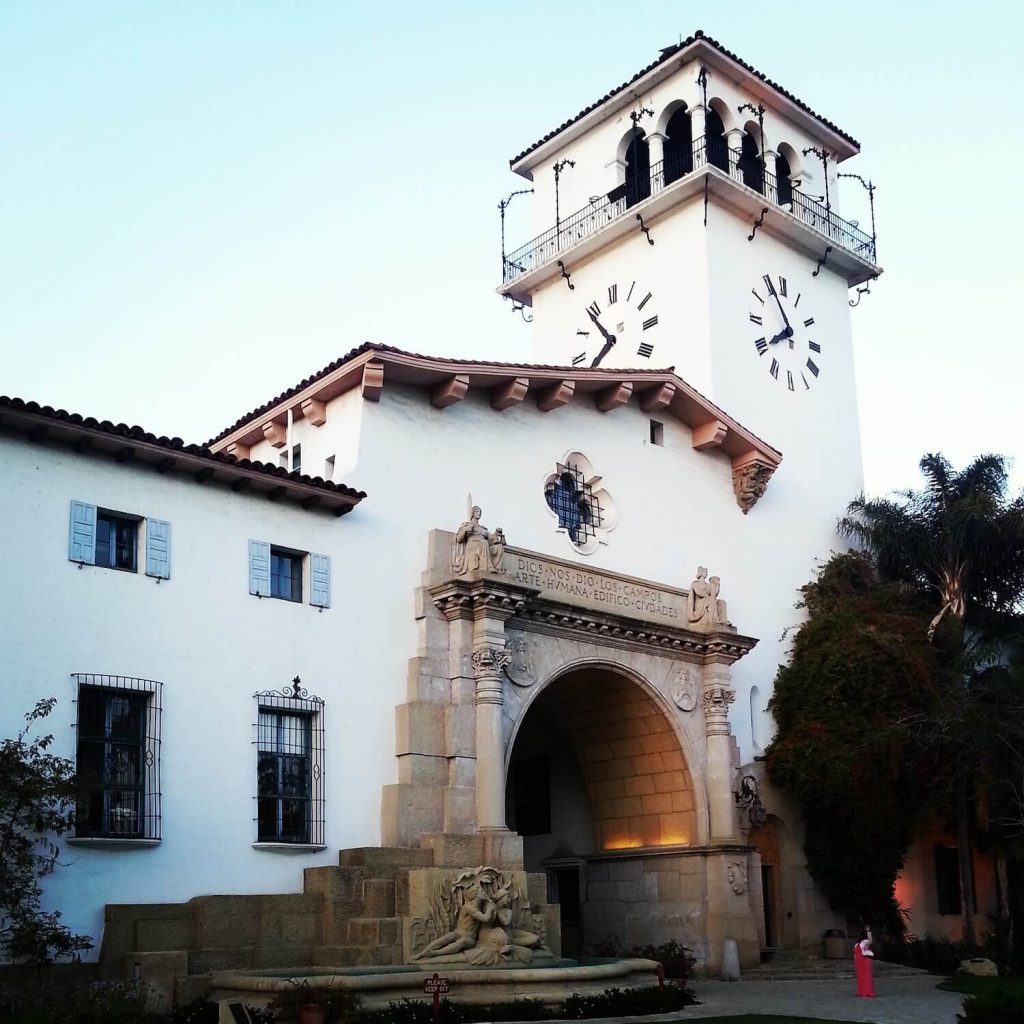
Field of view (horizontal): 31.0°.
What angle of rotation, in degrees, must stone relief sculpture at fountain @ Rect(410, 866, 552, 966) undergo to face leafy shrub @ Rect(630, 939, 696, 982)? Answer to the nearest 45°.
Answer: approximately 135° to its left

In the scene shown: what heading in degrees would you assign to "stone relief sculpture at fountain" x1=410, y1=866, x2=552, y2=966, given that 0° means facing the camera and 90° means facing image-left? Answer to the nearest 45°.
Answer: approximately 0°

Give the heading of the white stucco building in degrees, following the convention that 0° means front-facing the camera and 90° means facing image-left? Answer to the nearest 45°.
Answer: approximately 315°

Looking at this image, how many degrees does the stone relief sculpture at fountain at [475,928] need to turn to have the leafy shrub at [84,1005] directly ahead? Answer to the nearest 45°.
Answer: approximately 45° to its right

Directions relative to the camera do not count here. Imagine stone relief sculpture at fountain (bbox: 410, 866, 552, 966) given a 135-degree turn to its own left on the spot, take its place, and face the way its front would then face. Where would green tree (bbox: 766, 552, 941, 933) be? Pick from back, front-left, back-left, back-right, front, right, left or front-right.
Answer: front

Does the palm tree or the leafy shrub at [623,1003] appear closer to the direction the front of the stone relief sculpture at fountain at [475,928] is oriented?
the leafy shrub

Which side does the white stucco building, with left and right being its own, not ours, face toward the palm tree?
left

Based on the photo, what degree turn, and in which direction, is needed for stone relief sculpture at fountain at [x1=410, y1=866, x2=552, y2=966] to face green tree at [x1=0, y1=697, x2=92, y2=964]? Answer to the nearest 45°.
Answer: approximately 45° to its right
